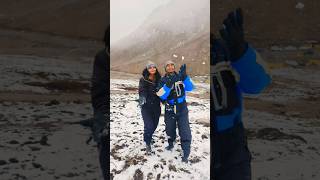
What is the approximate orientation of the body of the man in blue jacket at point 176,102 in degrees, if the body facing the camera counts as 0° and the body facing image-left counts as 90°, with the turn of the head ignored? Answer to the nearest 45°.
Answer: approximately 0°
